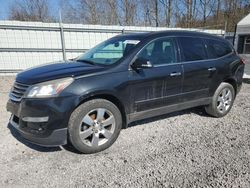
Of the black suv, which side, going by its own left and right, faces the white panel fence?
right

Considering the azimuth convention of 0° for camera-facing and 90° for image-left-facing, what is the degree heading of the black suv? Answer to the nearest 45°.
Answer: approximately 45°
